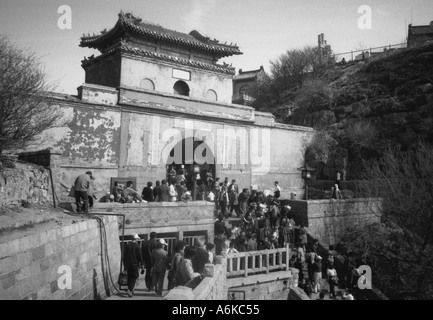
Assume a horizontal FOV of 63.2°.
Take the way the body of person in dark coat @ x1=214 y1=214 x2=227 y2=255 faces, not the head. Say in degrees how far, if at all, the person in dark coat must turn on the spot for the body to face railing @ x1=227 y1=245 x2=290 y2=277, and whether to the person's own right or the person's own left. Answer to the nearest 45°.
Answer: approximately 135° to the person's own right

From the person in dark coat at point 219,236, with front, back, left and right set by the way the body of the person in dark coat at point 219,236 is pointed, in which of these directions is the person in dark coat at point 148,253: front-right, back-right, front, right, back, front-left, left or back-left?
back-left

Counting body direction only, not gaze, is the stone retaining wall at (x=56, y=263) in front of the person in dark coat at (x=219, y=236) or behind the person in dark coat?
behind

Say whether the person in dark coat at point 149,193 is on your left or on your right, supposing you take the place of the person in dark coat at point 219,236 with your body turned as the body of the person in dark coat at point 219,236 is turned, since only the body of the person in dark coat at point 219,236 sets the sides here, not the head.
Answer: on your left

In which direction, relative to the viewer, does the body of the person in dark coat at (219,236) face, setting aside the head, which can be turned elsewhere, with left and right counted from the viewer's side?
facing away from the viewer

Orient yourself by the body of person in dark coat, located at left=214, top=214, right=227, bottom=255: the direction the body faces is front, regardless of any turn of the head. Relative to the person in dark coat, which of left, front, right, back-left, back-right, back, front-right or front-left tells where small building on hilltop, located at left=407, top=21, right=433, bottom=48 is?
front-right

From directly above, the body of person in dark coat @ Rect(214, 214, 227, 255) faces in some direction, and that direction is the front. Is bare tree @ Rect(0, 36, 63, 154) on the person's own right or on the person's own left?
on the person's own left
